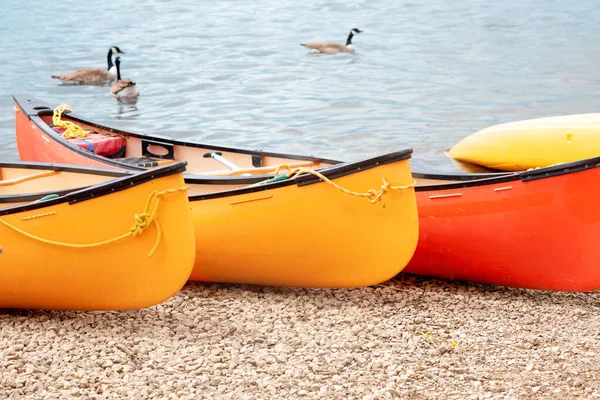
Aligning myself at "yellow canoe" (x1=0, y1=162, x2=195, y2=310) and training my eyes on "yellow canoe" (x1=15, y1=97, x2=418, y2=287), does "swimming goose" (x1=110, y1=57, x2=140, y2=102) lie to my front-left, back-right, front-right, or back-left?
front-left

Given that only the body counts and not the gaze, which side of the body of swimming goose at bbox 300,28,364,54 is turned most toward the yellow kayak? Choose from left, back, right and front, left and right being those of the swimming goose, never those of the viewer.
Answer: right

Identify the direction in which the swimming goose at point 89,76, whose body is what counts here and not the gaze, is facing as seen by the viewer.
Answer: to the viewer's right

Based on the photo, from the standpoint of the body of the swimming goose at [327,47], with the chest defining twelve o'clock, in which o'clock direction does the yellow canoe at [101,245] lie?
The yellow canoe is roughly at 3 o'clock from the swimming goose.

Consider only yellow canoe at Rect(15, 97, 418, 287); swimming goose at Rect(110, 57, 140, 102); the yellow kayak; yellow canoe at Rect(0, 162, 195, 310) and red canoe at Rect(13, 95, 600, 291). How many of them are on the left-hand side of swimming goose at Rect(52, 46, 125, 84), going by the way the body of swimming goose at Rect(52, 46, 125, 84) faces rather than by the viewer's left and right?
0

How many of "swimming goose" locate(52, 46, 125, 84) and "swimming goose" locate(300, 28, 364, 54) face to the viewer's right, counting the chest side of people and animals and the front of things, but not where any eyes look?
2

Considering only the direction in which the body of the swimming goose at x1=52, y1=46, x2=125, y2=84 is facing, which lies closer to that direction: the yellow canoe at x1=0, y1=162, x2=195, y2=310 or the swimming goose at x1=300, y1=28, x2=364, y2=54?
the swimming goose

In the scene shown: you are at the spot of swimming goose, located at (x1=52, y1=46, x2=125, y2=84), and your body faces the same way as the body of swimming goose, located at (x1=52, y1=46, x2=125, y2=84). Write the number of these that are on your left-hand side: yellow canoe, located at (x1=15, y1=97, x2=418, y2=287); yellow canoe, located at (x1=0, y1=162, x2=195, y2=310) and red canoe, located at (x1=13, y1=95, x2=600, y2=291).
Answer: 0

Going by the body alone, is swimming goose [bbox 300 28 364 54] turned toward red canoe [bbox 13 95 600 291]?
no

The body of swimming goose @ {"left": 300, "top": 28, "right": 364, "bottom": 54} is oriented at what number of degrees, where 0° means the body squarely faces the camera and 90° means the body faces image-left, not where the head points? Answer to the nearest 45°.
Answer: approximately 270°
